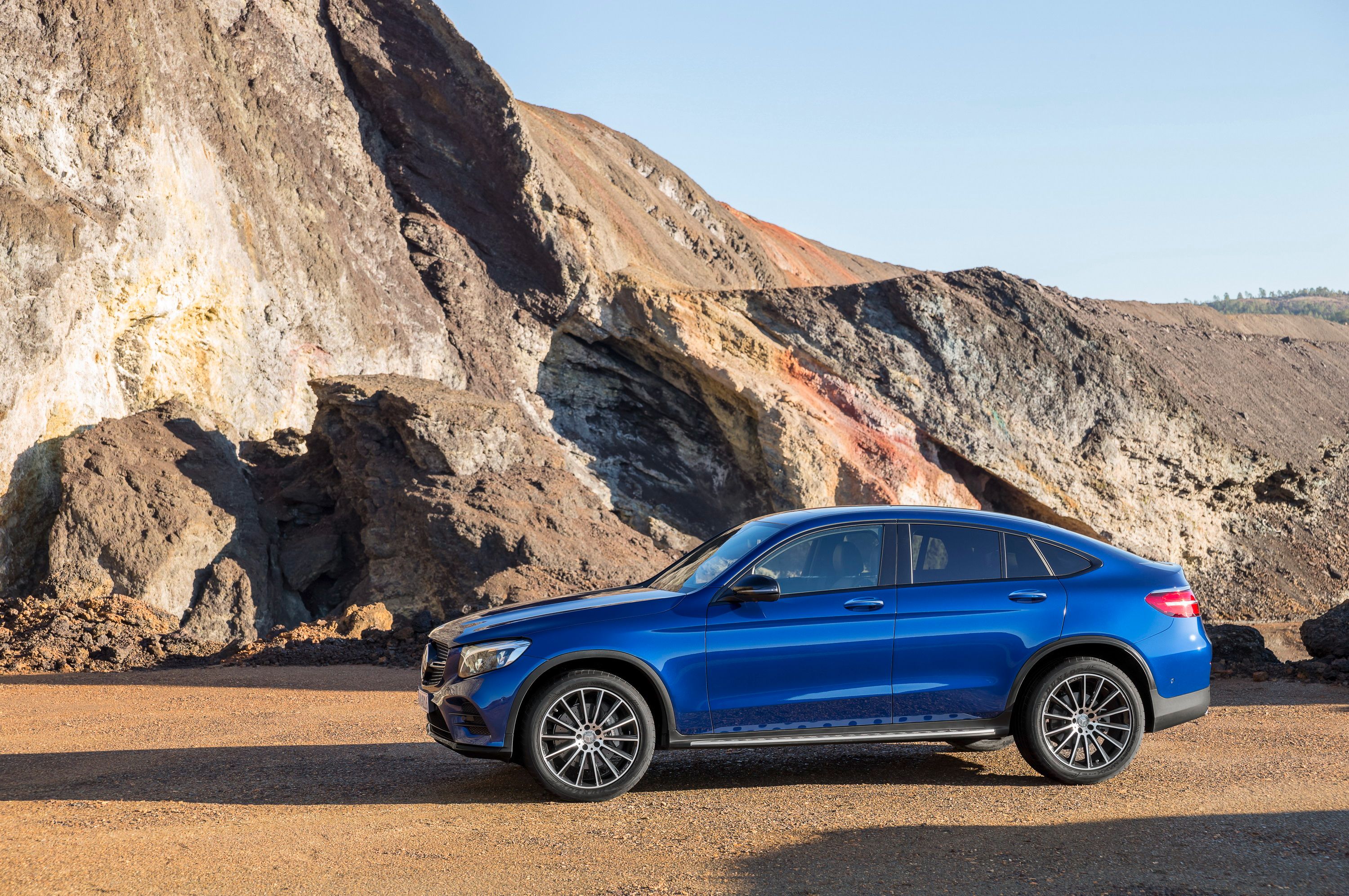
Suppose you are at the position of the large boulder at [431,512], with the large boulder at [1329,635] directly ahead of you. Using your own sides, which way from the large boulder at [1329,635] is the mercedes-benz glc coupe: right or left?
right

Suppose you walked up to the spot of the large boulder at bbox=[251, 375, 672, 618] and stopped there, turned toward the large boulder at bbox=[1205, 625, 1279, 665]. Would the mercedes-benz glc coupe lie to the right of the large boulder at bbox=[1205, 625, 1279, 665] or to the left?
right

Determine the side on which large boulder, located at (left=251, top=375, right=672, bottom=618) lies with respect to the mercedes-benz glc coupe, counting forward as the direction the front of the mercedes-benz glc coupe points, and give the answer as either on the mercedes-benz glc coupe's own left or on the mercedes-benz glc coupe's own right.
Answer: on the mercedes-benz glc coupe's own right

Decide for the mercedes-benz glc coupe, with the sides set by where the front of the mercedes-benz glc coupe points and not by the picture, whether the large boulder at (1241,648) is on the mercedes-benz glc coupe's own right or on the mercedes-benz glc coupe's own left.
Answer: on the mercedes-benz glc coupe's own right

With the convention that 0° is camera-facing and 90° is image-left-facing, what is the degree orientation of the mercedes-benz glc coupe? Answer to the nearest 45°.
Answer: approximately 90°

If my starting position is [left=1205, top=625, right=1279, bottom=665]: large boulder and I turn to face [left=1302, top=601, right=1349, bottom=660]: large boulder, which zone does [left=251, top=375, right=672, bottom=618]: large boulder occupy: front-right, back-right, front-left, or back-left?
back-left

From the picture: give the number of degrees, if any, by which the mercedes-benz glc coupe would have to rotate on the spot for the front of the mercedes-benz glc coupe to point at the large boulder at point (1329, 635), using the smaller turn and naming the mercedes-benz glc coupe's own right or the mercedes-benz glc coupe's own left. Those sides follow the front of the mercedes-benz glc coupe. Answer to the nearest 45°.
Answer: approximately 135° to the mercedes-benz glc coupe's own right

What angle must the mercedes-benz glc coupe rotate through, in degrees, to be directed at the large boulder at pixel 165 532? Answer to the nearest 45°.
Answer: approximately 45° to its right
